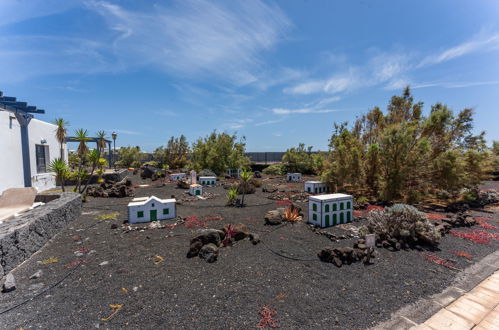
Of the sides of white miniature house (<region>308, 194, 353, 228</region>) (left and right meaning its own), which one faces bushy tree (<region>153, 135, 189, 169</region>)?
back

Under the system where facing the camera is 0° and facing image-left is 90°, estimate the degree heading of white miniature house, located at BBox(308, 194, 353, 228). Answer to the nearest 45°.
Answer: approximately 315°

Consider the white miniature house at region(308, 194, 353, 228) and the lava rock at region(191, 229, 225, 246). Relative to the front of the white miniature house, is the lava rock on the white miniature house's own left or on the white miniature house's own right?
on the white miniature house's own right

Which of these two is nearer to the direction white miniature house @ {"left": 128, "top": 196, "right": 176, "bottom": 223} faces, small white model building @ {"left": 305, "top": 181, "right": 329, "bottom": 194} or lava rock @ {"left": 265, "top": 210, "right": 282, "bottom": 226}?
the lava rock

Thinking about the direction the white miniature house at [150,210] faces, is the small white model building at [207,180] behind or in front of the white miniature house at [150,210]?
behind

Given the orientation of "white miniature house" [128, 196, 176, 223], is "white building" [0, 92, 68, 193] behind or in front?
behind

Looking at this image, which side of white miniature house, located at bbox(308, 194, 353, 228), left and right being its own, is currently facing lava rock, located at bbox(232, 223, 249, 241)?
right

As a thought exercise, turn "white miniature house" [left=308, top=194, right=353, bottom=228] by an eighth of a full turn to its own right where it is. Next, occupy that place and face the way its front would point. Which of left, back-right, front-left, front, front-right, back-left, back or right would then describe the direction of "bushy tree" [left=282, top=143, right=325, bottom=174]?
back

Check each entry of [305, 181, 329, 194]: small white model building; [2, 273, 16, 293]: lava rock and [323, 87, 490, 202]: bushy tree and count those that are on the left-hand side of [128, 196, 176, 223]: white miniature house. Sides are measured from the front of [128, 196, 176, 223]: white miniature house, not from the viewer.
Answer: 2

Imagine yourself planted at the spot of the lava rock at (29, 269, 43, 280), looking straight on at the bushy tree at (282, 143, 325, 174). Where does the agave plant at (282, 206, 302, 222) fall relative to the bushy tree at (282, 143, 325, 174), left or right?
right

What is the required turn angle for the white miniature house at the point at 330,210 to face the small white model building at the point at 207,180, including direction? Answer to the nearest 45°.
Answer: approximately 180°

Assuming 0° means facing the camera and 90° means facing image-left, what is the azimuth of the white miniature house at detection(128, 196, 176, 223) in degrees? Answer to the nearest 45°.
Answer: approximately 0°
